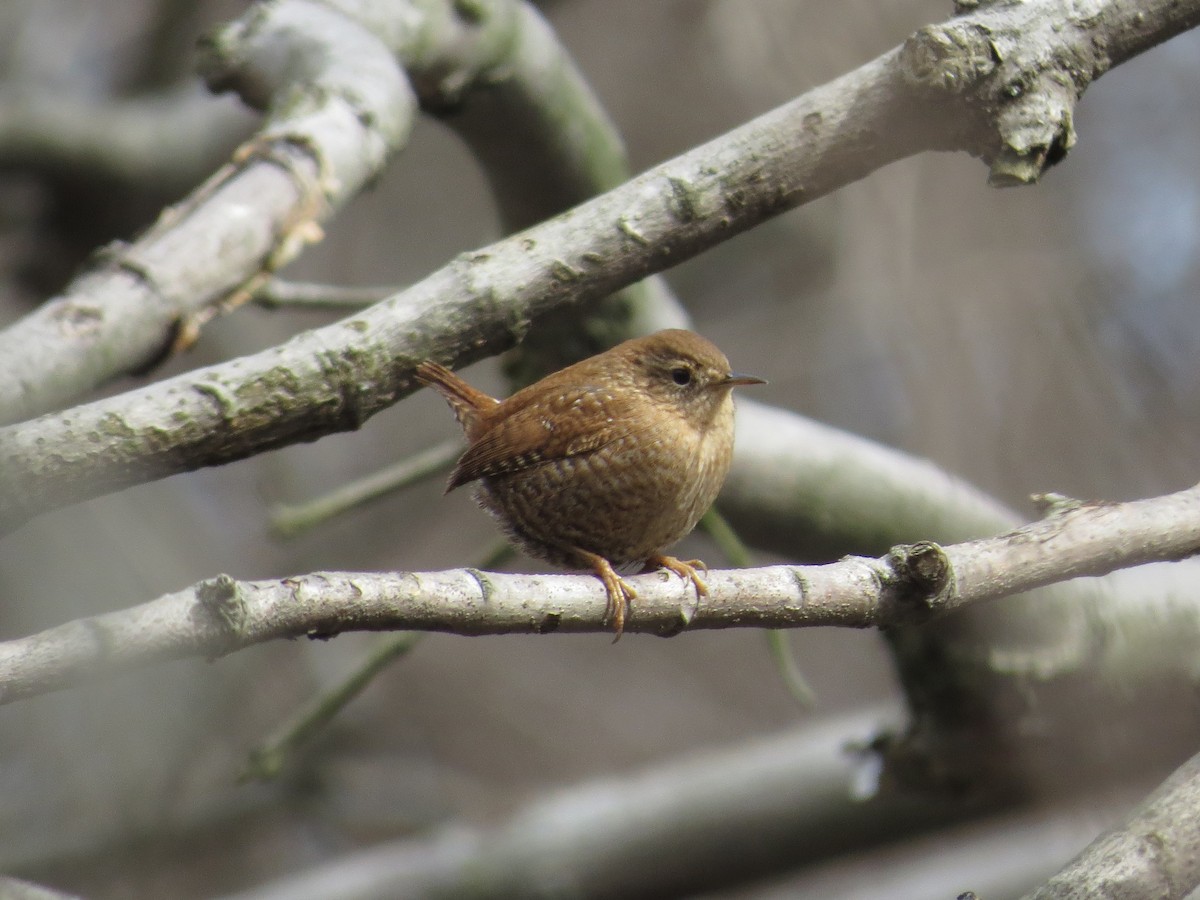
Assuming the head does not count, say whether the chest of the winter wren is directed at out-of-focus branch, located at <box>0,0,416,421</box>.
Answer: no

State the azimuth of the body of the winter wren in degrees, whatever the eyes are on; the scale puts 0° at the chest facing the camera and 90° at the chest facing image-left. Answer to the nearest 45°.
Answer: approximately 270°

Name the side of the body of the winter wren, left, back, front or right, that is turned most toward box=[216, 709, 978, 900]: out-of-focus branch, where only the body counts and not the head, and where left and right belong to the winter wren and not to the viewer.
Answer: left

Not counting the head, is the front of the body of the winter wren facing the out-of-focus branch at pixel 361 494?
no
